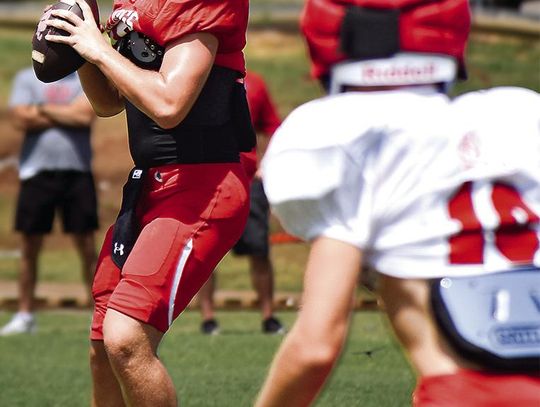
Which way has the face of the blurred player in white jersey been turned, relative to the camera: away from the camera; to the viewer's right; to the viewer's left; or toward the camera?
away from the camera

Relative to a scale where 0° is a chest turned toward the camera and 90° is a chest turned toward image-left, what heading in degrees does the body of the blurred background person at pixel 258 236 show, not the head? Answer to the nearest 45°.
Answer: approximately 0°

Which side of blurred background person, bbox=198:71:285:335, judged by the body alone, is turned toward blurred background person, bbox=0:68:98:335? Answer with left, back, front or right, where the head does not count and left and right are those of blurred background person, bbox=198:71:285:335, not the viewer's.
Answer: right

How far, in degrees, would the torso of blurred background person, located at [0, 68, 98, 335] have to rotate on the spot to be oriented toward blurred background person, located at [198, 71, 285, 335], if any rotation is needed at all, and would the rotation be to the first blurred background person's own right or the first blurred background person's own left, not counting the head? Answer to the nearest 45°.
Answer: approximately 45° to the first blurred background person's own left

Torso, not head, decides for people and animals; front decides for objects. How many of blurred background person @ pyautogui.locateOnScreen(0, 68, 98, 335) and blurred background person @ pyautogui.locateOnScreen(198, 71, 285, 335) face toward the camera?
2

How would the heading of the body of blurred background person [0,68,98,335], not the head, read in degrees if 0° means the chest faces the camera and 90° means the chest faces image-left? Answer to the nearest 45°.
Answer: approximately 0°

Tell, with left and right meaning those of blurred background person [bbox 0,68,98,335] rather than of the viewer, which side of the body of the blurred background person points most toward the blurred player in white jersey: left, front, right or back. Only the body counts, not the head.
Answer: front
